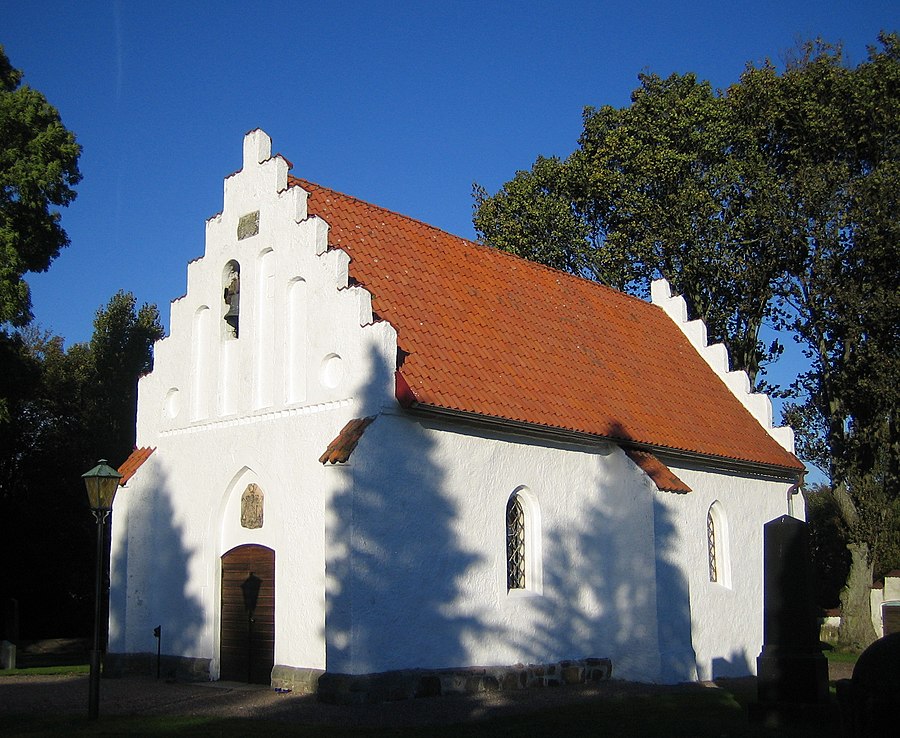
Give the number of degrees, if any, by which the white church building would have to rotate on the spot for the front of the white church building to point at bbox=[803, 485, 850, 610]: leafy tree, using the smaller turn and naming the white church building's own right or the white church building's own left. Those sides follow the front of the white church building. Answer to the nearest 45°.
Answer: approximately 180°

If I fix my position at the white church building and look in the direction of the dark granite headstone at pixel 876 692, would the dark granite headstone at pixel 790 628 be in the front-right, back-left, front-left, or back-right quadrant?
front-left

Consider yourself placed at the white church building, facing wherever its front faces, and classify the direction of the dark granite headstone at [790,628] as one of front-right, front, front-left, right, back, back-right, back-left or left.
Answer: left

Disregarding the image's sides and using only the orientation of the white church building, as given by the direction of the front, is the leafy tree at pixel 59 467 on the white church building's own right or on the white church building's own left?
on the white church building's own right

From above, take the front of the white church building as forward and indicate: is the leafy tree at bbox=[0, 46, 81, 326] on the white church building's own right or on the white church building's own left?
on the white church building's own right

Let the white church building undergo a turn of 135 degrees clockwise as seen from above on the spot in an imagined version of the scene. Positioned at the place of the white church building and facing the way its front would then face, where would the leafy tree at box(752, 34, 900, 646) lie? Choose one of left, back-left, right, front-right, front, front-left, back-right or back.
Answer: front-right

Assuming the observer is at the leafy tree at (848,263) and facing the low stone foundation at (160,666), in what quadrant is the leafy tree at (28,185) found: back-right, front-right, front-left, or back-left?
front-right

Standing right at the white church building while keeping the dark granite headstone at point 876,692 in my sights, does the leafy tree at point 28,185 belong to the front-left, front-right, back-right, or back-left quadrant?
back-right

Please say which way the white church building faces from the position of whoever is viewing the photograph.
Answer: facing the viewer and to the left of the viewer

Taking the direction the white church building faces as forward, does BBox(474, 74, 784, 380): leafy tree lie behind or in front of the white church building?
behind

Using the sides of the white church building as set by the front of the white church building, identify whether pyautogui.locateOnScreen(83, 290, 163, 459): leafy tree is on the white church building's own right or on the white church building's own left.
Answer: on the white church building's own right

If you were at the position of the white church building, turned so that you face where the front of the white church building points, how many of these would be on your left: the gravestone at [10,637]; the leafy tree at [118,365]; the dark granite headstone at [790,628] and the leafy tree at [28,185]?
1

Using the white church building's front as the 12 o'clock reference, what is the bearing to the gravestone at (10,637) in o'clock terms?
The gravestone is roughly at 3 o'clock from the white church building.
